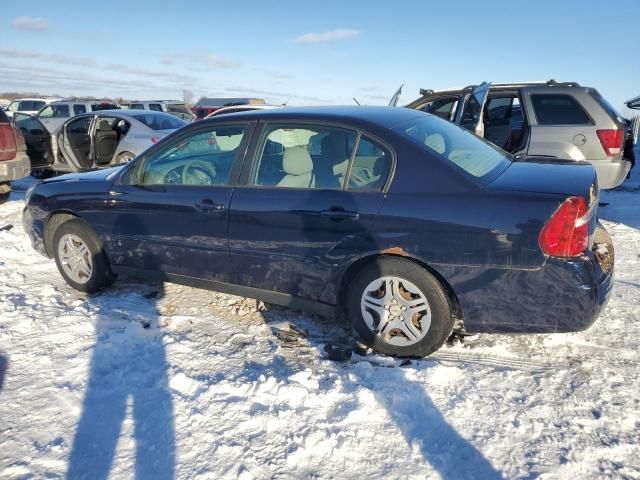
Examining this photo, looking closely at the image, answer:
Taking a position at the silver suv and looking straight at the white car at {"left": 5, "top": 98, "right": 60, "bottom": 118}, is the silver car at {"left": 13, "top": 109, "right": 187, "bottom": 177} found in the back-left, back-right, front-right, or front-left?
front-left

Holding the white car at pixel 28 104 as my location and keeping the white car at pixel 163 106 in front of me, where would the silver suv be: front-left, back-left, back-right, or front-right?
front-right

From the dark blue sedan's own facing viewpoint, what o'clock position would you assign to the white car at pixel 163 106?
The white car is roughly at 1 o'clock from the dark blue sedan.

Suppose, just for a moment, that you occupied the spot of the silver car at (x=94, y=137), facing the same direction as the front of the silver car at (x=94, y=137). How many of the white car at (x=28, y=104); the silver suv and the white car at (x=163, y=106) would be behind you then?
1

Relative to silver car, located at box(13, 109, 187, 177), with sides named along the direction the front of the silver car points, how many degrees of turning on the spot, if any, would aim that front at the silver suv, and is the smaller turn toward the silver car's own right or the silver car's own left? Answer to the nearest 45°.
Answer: approximately 180°

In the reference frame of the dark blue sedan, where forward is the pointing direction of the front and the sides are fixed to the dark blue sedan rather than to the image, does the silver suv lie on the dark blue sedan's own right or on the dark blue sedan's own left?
on the dark blue sedan's own right

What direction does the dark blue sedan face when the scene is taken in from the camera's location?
facing away from the viewer and to the left of the viewer

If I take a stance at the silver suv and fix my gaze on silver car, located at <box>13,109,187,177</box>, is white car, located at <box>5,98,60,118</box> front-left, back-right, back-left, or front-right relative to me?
front-right

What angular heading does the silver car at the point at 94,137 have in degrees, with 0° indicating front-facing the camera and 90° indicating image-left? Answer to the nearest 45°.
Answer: approximately 135°

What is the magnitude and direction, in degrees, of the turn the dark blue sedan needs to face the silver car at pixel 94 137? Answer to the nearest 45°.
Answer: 0° — it already faces it

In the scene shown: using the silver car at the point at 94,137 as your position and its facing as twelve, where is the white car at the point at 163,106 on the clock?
the white car at the point at 163,106 is roughly at 2 o'clock from the silver car at the point at 94,137.

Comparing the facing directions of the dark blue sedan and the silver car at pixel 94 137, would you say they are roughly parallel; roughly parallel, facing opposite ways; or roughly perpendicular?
roughly parallel

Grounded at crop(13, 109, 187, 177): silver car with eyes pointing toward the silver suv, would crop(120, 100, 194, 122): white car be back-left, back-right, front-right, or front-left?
back-left
